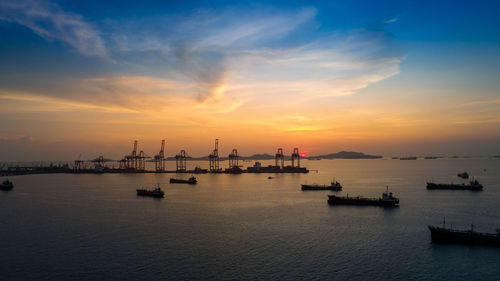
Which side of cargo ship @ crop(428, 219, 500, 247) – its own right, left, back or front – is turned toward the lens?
left
